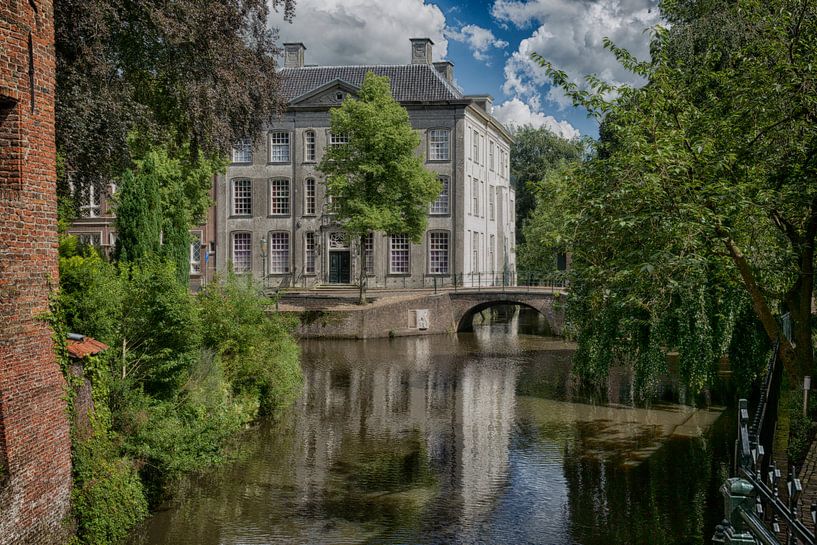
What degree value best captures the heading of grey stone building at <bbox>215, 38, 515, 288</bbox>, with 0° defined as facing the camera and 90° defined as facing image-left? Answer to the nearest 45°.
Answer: approximately 0°

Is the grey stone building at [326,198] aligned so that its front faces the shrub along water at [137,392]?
yes

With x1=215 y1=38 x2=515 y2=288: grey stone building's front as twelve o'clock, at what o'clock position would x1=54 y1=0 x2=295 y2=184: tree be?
The tree is roughly at 12 o'clock from the grey stone building.

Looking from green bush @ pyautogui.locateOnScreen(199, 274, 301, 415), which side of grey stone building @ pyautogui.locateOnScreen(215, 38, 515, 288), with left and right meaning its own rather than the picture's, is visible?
front

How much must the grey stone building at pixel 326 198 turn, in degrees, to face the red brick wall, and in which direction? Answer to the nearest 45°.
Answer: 0° — it already faces it

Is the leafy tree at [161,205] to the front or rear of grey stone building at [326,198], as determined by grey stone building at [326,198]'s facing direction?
to the front

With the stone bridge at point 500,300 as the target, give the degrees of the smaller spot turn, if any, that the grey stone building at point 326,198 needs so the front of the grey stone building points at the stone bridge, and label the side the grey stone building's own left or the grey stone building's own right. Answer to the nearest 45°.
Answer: approximately 45° to the grey stone building's own left

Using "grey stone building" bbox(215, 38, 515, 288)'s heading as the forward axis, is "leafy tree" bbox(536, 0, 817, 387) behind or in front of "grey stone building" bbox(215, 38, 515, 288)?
in front
